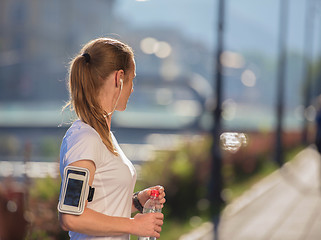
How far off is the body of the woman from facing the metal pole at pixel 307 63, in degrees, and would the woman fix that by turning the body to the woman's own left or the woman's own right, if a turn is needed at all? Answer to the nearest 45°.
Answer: approximately 90° to the woman's own left

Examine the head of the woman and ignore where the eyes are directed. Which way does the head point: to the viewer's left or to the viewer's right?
to the viewer's right

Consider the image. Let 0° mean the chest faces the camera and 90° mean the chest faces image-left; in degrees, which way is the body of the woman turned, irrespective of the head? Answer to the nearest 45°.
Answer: approximately 270°

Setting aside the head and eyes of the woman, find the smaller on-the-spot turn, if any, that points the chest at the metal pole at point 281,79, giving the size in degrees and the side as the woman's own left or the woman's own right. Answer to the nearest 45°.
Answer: approximately 90° to the woman's own left

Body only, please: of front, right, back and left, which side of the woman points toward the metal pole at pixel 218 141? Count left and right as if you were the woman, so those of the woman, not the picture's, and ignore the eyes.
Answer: left
